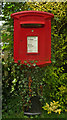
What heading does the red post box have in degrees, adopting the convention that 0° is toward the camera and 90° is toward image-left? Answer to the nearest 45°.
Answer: approximately 0°
